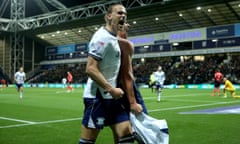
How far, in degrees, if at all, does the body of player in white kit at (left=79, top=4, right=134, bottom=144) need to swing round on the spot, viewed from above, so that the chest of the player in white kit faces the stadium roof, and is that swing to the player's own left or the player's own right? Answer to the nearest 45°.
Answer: approximately 135° to the player's own left

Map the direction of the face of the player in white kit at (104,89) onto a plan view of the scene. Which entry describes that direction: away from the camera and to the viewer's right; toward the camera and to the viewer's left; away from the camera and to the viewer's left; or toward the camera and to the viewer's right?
toward the camera and to the viewer's right
